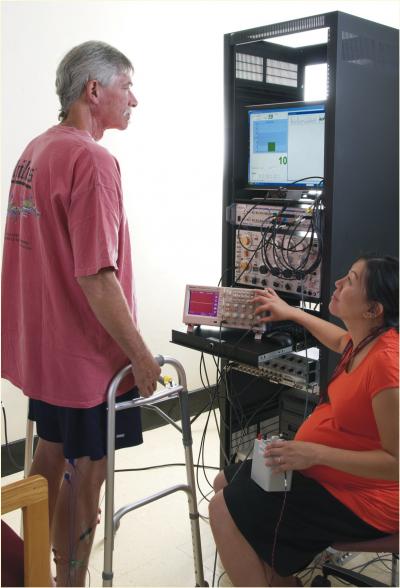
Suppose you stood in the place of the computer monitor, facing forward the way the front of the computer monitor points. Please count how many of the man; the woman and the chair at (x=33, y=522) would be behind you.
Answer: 0

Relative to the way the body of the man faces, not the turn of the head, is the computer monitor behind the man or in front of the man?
in front

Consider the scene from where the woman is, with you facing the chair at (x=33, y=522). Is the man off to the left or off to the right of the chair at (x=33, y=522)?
right

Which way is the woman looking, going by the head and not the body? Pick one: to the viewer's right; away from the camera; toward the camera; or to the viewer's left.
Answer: to the viewer's left

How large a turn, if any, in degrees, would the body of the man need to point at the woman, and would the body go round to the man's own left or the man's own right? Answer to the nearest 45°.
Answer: approximately 90° to the man's own right

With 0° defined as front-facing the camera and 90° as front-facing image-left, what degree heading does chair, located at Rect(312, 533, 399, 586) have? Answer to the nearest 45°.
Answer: approximately 90°

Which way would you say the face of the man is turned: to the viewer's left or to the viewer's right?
to the viewer's right

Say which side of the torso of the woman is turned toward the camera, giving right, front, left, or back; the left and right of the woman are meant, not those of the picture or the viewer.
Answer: left

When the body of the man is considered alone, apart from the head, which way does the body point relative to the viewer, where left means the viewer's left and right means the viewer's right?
facing away from the viewer and to the right of the viewer

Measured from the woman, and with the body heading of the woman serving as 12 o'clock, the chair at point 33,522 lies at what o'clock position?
The chair is roughly at 11 o'clock from the woman.
